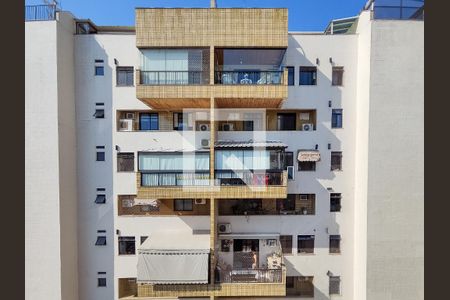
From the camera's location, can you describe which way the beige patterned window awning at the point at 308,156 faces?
facing the viewer

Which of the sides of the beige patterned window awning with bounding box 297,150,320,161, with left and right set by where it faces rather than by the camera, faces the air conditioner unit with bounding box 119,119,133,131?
right

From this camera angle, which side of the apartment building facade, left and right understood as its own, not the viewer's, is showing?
front
